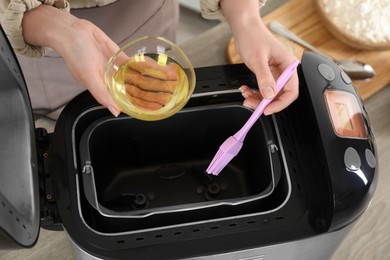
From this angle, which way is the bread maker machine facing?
to the viewer's right
